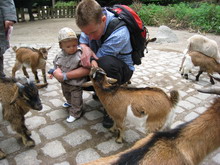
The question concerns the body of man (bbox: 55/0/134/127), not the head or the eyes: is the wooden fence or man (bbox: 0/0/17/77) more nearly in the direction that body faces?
the man

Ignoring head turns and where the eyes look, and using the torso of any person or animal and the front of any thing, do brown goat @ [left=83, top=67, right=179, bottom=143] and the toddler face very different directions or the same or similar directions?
very different directions

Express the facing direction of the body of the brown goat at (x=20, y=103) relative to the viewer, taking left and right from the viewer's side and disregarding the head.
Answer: facing to the right of the viewer
